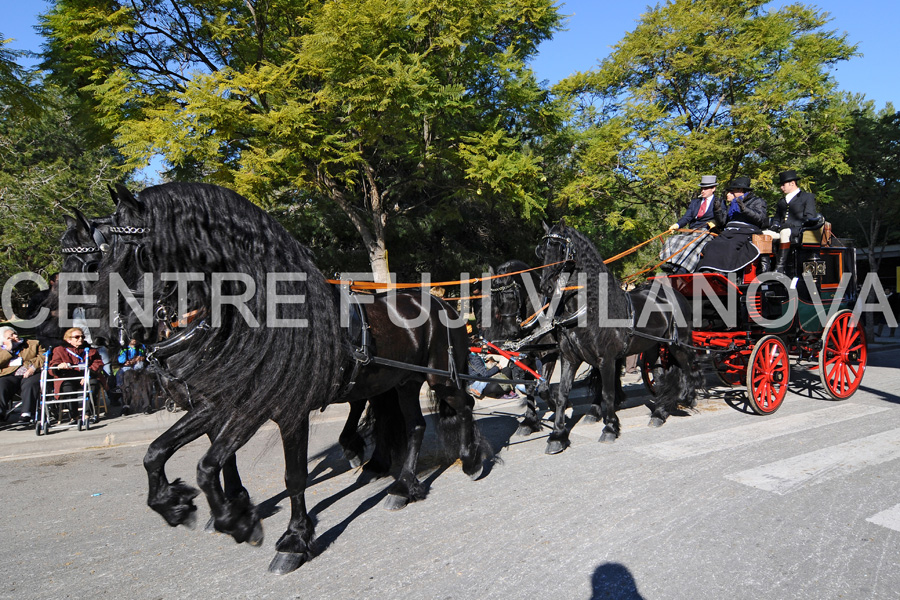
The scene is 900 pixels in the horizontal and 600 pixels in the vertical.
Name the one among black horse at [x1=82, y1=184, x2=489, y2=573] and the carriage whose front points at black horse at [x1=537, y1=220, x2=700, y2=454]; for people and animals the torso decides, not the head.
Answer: the carriage

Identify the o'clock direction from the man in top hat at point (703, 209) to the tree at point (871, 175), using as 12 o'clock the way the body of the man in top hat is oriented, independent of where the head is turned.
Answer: The tree is roughly at 5 o'clock from the man in top hat.

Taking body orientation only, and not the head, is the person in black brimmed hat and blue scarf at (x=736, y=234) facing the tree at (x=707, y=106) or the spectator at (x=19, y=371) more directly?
the spectator

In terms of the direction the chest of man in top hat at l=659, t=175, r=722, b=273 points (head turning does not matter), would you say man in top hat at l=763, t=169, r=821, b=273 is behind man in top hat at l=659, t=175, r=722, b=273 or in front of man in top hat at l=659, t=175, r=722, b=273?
behind

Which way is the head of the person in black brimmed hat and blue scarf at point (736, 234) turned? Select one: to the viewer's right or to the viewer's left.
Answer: to the viewer's left

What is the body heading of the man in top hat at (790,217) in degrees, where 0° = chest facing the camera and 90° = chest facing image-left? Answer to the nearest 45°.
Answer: approximately 45°

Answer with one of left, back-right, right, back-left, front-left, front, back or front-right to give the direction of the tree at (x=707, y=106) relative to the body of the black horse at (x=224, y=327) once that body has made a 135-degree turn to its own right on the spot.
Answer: front-right

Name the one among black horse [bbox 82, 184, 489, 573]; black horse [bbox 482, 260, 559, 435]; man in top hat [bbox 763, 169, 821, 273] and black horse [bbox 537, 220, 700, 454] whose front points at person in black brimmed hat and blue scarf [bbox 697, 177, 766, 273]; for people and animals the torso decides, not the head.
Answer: man in top hat [bbox 763, 169, 821, 273]

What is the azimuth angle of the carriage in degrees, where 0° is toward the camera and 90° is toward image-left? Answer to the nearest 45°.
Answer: approximately 45°

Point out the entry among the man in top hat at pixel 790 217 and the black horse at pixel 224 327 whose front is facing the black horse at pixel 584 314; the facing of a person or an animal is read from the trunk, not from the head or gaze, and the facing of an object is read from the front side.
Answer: the man in top hat

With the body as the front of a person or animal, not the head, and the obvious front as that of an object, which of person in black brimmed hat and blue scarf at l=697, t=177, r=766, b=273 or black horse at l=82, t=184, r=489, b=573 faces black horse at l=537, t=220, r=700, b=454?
the person in black brimmed hat and blue scarf

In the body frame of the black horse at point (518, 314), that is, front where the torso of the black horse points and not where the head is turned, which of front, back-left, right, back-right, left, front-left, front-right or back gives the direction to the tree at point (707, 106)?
back

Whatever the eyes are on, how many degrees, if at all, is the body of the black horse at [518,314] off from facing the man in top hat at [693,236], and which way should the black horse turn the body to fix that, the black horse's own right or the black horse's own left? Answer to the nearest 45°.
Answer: approximately 135° to the black horse's own left
